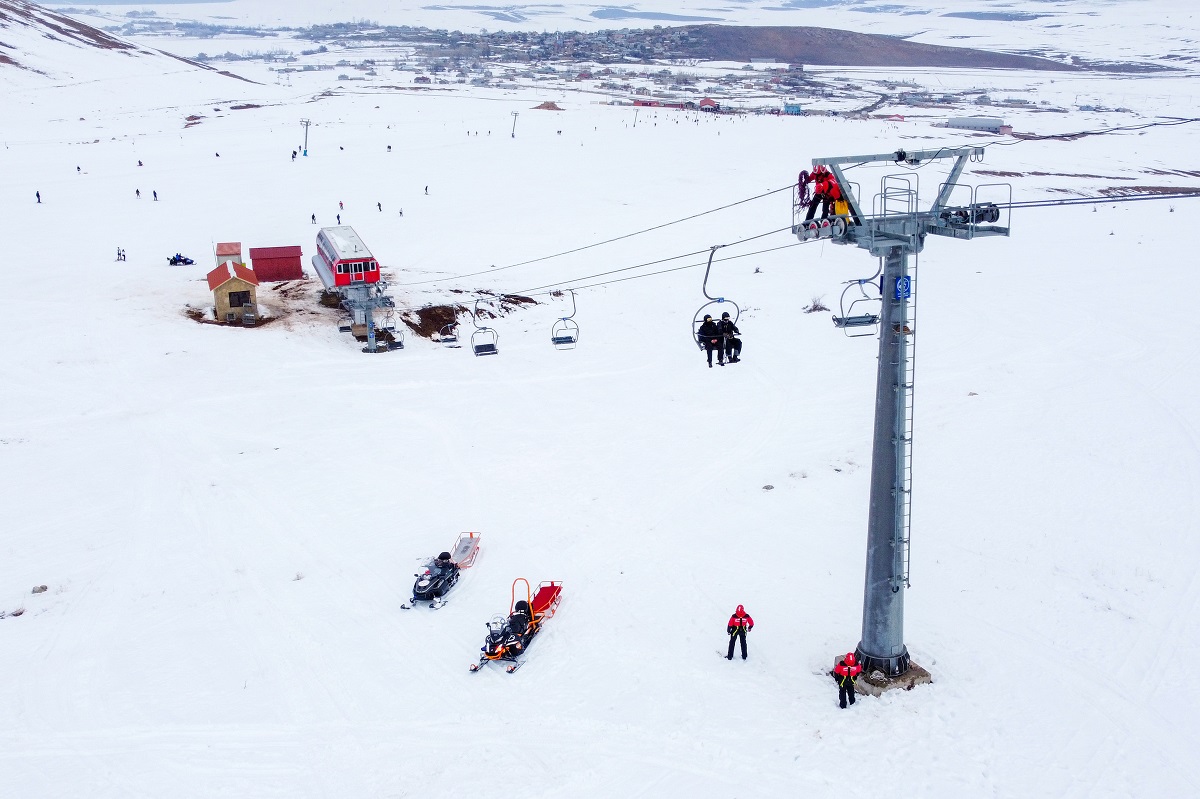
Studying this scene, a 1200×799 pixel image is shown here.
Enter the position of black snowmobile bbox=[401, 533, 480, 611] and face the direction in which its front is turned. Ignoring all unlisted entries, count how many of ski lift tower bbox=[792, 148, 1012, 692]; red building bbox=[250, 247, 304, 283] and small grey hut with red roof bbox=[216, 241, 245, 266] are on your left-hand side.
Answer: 1

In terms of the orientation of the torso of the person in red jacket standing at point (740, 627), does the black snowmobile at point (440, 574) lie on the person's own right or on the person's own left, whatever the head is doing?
on the person's own right

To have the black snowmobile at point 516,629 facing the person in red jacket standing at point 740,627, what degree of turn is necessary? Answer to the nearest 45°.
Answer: approximately 135° to its left

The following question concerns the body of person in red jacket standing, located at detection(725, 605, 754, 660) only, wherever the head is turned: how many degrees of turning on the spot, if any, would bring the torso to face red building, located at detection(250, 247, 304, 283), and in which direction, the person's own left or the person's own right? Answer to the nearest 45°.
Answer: approximately 135° to the person's own right

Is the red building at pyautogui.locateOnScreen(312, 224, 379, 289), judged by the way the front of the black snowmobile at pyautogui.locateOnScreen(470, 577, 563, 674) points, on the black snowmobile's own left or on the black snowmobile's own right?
on the black snowmobile's own right
